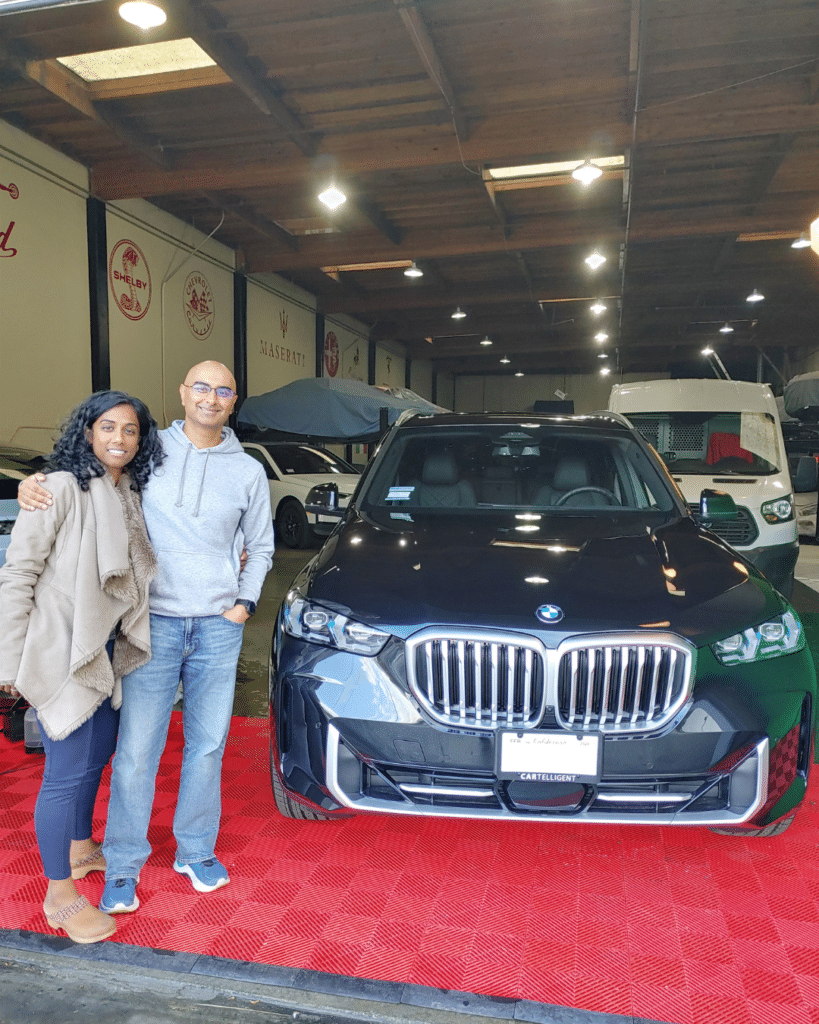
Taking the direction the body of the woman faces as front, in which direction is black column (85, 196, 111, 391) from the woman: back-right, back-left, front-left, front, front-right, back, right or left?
back-left

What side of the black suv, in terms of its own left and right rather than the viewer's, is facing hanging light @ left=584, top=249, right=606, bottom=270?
back

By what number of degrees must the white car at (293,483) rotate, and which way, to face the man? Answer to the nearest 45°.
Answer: approximately 45° to its right

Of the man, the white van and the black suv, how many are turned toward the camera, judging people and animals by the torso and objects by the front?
3

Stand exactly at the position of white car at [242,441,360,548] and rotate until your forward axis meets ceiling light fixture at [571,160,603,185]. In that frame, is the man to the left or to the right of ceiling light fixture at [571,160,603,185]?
right

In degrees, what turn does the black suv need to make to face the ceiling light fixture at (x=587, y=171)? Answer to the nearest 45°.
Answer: approximately 180°

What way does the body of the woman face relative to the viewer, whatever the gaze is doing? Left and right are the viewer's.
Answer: facing the viewer and to the right of the viewer

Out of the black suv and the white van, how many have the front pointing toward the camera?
2

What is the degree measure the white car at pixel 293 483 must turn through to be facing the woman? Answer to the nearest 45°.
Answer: approximately 45° to its right

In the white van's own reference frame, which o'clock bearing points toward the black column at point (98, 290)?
The black column is roughly at 3 o'clock from the white van.

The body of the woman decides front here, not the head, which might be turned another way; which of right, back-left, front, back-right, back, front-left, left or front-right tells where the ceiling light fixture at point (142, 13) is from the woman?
back-left

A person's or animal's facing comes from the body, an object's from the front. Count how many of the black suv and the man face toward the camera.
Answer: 2
